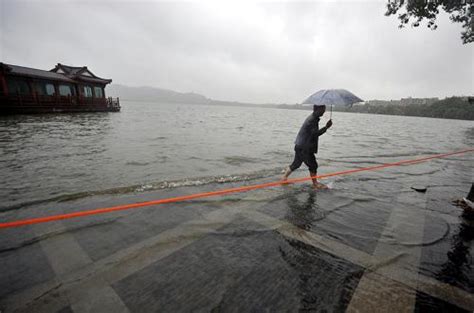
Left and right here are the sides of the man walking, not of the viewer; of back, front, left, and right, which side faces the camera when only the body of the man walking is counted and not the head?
right

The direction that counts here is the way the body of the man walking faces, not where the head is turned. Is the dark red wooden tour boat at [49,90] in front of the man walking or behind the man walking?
behind
